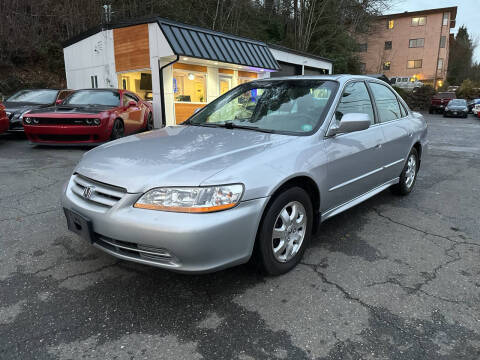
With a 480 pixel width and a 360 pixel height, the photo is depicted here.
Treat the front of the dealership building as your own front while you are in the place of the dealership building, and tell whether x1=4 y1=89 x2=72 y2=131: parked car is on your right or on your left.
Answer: on your right

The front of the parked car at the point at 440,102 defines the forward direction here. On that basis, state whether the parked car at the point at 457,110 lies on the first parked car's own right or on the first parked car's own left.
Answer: on the first parked car's own left

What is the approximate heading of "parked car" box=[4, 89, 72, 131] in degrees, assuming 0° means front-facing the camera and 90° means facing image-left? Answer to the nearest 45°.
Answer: approximately 45°

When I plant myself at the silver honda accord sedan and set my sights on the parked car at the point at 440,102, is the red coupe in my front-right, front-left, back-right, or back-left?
front-left

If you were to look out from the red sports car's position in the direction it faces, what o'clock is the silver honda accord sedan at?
The silver honda accord sedan is roughly at 10 o'clock from the red sports car.

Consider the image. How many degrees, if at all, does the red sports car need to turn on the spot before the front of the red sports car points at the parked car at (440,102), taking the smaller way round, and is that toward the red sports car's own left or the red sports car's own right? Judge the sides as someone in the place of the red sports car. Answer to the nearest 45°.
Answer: approximately 180°

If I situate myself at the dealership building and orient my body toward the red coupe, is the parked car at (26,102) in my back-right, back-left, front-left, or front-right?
front-right

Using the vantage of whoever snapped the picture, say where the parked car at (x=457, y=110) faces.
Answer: facing the viewer and to the left of the viewer

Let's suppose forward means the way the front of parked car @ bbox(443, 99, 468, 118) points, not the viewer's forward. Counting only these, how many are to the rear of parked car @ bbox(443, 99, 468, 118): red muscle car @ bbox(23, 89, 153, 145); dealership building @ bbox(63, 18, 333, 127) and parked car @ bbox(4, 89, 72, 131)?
0

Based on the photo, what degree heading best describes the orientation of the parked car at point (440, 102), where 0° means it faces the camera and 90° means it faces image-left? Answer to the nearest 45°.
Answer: approximately 45°

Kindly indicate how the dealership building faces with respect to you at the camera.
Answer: facing the viewer and to the right of the viewer

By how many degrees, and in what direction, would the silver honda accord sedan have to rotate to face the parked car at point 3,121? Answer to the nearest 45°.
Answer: approximately 90° to its right
